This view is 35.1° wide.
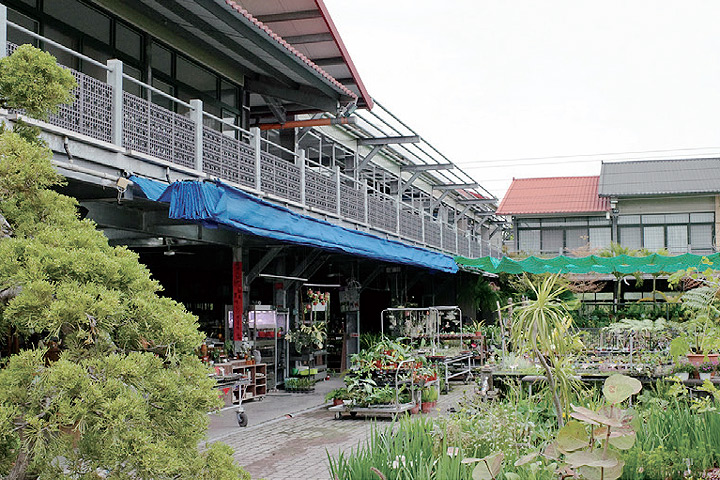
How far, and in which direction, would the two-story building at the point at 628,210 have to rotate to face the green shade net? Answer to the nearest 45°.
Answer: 0° — it already faces it

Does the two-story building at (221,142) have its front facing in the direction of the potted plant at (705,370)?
yes

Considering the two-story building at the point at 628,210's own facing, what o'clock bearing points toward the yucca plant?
The yucca plant is roughly at 12 o'clock from the two-story building.

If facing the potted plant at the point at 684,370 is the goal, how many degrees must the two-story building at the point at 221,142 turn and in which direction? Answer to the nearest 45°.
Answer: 0° — it already faces it

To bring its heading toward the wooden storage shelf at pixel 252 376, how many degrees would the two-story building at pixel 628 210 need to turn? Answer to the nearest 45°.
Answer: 0° — it already faces it

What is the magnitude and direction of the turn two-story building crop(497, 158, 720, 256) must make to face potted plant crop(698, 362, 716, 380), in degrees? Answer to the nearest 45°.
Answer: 0° — it already faces it

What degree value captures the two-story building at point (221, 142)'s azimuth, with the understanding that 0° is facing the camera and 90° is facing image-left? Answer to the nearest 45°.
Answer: approximately 315°

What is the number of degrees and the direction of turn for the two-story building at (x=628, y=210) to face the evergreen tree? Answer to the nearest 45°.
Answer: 0° — it already faces it

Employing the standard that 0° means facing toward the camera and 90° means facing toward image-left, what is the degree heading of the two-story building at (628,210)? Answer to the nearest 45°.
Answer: approximately 0°
